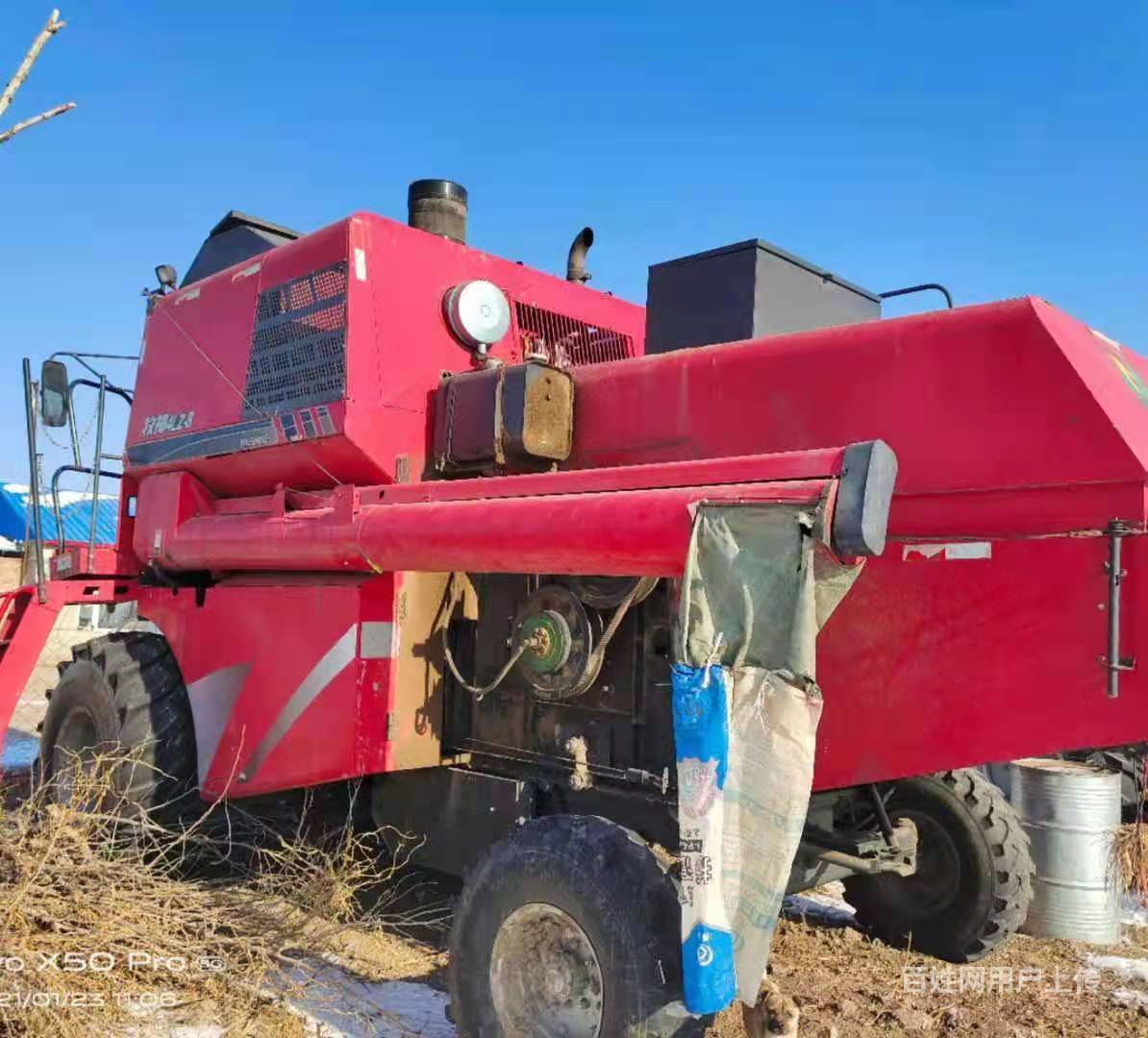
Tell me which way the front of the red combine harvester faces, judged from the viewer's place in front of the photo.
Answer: facing away from the viewer and to the left of the viewer
